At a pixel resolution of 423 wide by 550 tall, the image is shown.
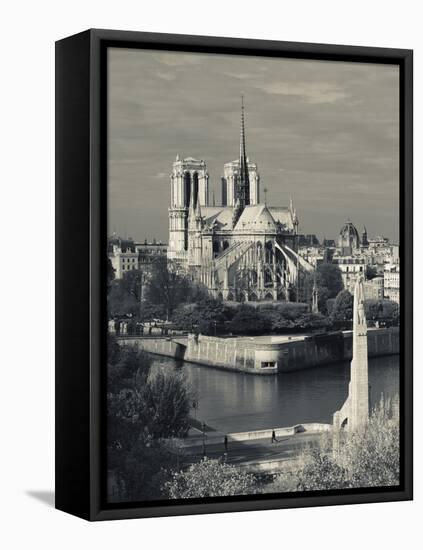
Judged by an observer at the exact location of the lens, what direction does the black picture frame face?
facing the viewer and to the right of the viewer
